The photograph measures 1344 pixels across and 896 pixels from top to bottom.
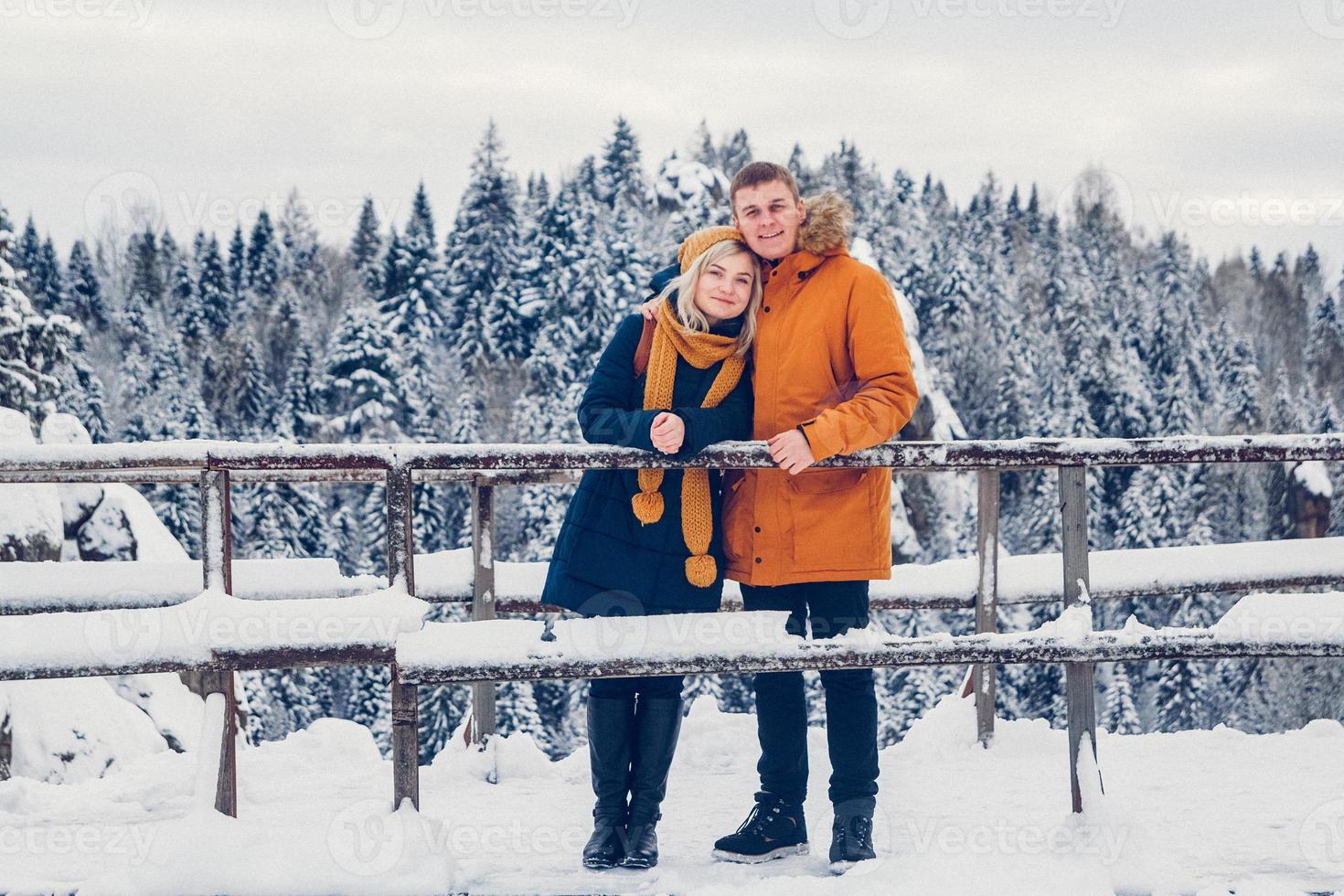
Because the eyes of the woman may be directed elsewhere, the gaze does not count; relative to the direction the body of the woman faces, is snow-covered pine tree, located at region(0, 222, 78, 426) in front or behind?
behind

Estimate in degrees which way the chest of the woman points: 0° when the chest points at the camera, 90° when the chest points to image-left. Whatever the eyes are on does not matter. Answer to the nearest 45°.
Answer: approximately 0°

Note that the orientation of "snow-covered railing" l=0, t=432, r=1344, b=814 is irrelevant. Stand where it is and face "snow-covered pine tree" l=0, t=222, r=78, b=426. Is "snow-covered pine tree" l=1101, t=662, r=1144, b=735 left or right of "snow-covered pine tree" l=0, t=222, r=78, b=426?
right

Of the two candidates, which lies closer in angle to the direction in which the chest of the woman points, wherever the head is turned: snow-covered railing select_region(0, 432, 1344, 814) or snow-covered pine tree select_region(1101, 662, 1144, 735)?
the snow-covered railing

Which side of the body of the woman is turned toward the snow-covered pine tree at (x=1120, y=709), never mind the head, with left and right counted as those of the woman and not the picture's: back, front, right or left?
back
